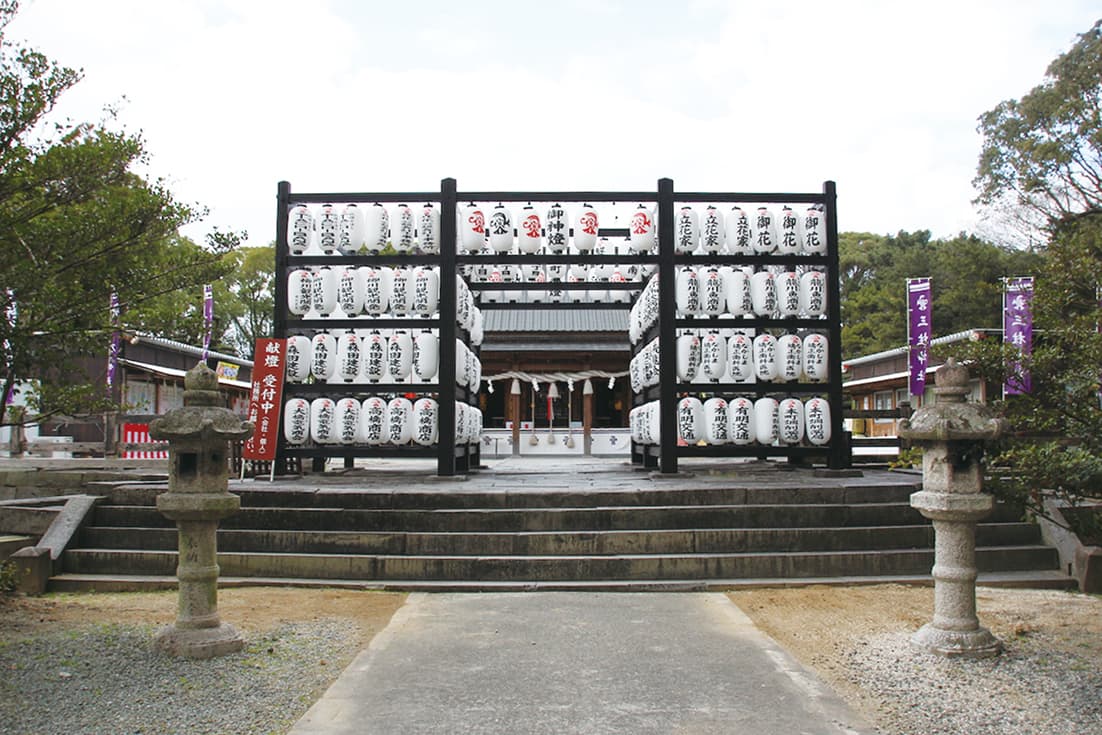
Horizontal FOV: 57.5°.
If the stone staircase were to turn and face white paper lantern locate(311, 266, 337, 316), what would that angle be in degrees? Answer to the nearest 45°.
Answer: approximately 135° to its right

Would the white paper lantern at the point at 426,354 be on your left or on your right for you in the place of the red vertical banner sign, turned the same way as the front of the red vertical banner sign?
on your left

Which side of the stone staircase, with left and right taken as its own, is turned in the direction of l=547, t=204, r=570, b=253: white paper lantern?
back

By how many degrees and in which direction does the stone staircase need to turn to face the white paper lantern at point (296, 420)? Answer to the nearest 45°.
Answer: approximately 135° to its right

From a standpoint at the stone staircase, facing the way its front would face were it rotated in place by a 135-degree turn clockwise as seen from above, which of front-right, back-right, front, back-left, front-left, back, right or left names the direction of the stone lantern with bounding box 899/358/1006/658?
back

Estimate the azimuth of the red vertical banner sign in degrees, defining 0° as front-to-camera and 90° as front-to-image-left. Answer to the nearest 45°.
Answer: approximately 0°

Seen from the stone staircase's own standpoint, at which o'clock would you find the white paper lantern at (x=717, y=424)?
The white paper lantern is roughly at 7 o'clock from the stone staircase.

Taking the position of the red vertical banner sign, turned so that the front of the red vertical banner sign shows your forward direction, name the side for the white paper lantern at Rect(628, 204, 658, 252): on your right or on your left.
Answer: on your left

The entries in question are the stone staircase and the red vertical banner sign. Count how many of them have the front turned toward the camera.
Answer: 2

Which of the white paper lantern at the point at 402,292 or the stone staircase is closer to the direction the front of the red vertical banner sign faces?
the stone staircase

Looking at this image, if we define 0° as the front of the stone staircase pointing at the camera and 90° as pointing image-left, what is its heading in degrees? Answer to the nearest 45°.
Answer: approximately 0°

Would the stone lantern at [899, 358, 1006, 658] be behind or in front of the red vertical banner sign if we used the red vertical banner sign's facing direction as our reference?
in front
